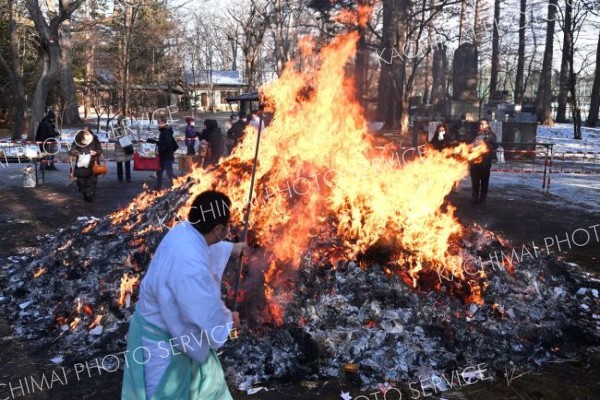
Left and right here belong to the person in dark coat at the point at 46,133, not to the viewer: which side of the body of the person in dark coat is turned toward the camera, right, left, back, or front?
right

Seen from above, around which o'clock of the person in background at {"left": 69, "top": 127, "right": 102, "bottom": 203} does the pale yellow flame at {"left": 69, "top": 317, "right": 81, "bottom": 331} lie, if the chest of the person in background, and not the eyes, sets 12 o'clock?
The pale yellow flame is roughly at 12 o'clock from the person in background.

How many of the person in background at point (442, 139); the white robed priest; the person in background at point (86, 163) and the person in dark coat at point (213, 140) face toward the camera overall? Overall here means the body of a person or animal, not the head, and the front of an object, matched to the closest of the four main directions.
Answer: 2

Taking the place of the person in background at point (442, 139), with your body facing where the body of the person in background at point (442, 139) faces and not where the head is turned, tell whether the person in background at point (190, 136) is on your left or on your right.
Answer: on your right

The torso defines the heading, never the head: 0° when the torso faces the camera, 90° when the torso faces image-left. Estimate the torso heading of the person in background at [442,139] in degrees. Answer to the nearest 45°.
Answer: approximately 0°
